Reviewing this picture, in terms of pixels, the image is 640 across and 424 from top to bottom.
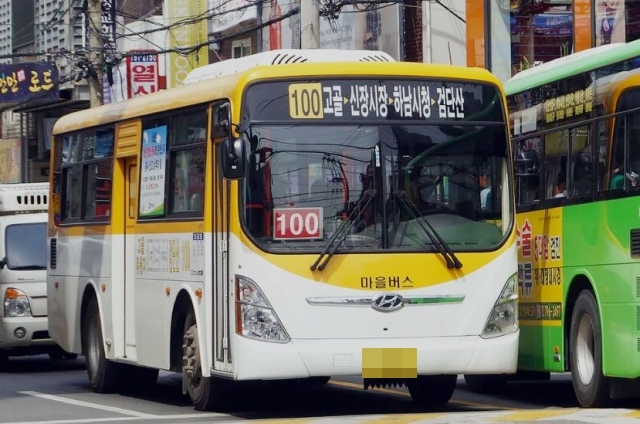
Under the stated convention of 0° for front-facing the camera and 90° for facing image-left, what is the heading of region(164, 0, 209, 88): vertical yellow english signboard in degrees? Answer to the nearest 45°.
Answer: approximately 0°

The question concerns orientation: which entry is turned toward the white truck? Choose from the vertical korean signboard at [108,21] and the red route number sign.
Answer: the vertical korean signboard

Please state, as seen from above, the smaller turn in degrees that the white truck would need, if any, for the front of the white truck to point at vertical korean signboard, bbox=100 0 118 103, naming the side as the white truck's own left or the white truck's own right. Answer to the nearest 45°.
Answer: approximately 180°

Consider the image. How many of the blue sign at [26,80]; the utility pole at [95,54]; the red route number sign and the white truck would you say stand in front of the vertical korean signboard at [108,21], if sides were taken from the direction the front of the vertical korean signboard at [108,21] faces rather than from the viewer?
3

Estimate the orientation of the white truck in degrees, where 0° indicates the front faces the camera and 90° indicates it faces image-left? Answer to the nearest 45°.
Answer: approximately 0°
